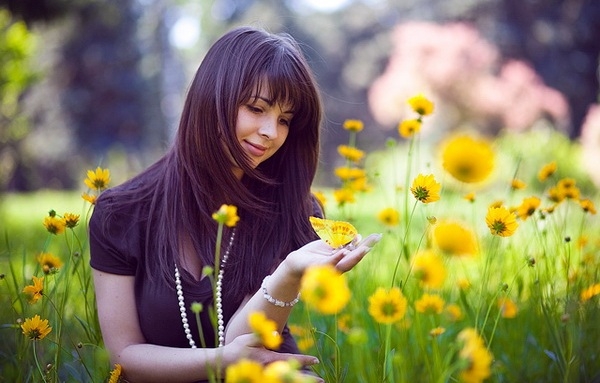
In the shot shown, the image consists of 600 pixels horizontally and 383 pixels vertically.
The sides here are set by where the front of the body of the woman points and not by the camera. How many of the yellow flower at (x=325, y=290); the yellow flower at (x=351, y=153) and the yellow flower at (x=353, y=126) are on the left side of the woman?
2

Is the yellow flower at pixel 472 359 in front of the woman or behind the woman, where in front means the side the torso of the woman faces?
in front

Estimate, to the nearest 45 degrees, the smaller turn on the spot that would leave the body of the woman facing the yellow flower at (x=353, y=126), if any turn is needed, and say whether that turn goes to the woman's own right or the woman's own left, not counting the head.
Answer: approximately 90° to the woman's own left

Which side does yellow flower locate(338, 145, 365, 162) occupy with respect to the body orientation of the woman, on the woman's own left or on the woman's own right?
on the woman's own left

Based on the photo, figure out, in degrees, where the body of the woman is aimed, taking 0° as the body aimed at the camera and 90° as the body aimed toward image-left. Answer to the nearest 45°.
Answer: approximately 315°

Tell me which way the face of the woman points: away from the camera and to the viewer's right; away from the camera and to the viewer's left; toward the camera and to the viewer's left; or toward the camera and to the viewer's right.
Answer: toward the camera and to the viewer's right

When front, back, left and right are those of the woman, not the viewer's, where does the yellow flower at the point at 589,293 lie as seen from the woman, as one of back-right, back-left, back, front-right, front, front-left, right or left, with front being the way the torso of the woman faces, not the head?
front-left

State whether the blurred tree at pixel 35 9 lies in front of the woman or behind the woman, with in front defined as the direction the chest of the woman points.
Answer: behind

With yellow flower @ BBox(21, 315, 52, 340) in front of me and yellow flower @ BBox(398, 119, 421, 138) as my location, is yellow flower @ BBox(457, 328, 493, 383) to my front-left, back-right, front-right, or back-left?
front-left
